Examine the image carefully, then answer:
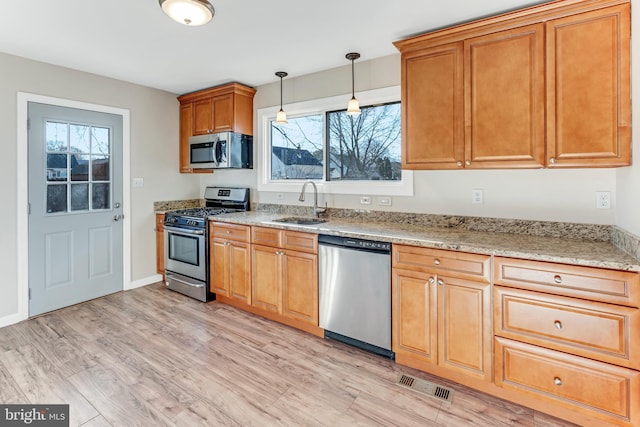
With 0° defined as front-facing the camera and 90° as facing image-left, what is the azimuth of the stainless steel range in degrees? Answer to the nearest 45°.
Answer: approximately 45°

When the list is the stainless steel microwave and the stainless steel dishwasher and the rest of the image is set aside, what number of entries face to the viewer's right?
0

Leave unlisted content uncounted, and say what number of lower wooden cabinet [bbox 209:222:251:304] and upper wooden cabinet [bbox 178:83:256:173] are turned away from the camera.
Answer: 0

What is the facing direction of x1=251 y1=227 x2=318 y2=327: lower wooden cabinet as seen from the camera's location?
facing the viewer and to the left of the viewer

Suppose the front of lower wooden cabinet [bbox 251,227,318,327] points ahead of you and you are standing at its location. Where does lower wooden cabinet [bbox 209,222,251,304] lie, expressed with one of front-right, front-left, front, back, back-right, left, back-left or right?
right

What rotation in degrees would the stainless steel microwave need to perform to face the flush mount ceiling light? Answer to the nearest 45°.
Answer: approximately 45° to its left

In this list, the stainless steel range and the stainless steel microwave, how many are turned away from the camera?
0

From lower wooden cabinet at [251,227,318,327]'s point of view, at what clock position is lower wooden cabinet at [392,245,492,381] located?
lower wooden cabinet at [392,245,492,381] is roughly at 9 o'clock from lower wooden cabinet at [251,227,318,327].

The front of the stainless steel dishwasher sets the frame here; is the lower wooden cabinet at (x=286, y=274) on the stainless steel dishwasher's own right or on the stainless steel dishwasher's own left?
on the stainless steel dishwasher's own right

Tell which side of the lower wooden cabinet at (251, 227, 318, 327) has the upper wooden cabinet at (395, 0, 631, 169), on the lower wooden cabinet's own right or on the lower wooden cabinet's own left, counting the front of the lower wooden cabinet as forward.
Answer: on the lower wooden cabinet's own left

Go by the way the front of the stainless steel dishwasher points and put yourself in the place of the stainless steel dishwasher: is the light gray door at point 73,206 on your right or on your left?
on your right

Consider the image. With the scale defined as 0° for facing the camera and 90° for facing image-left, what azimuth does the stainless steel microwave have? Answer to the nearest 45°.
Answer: approximately 45°
